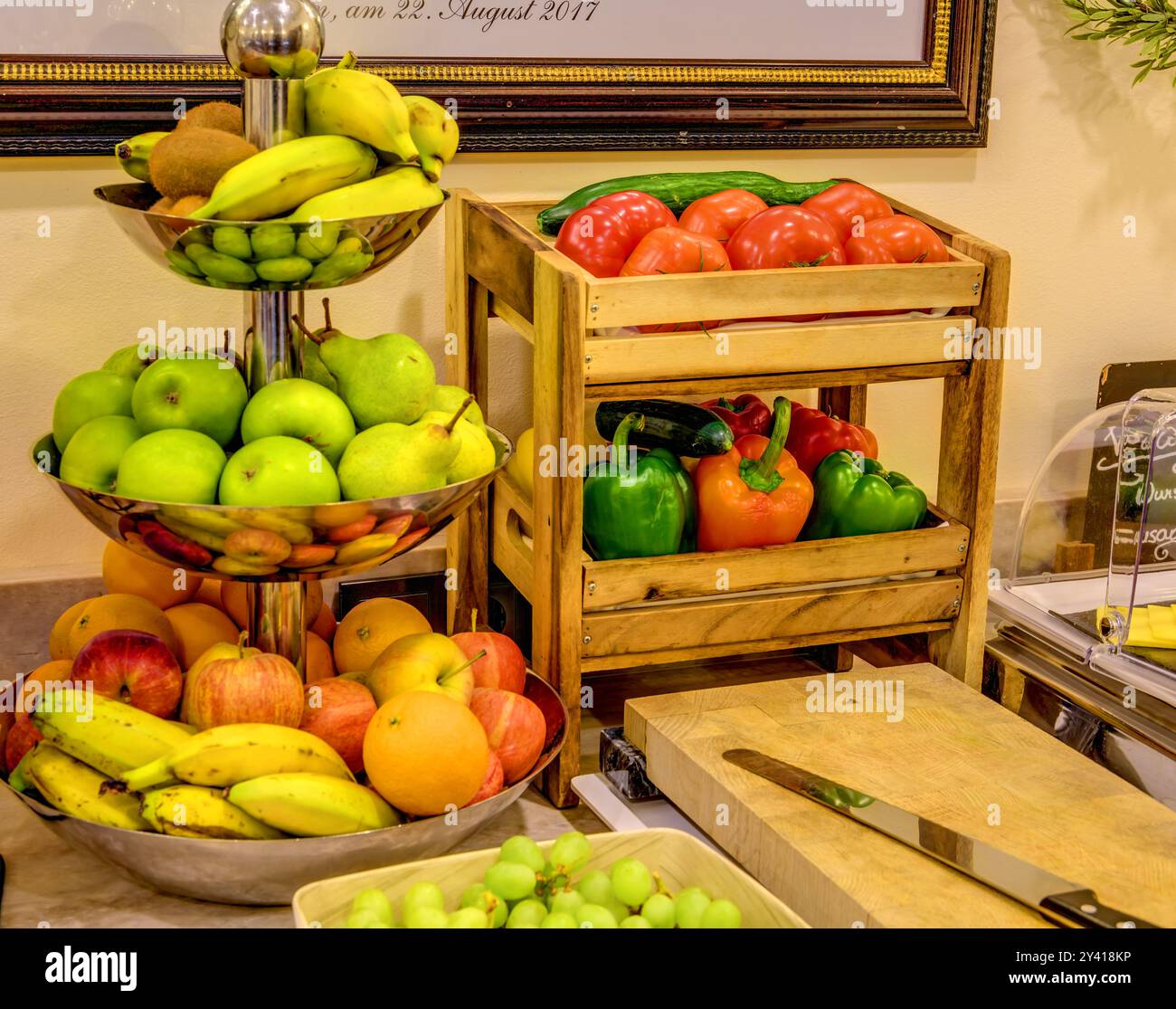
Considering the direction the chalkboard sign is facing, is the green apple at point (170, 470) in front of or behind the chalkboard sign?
in front

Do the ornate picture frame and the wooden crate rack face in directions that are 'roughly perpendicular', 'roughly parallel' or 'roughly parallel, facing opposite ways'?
roughly parallel

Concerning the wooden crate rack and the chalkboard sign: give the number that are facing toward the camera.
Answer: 2

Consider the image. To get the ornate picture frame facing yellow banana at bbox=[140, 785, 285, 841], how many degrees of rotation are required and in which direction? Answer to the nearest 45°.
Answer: approximately 45° to its right

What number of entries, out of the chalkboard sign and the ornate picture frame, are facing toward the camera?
2

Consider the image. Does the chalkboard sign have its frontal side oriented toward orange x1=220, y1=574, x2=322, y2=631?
no

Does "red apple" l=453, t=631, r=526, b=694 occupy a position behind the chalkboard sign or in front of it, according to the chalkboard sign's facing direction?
in front

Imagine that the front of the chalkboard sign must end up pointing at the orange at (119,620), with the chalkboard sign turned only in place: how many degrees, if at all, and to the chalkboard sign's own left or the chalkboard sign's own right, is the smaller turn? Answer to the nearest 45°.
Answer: approximately 45° to the chalkboard sign's own right

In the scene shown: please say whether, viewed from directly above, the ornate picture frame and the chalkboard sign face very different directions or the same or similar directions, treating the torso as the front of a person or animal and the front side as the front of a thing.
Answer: same or similar directions

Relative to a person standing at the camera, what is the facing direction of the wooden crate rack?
facing the viewer

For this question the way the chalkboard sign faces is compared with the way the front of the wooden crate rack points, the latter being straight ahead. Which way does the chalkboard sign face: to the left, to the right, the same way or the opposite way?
the same way

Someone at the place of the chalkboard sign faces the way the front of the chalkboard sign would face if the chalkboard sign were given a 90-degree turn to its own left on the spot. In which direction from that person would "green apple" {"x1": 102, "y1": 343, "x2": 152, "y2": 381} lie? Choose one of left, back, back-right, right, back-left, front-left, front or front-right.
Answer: back-right

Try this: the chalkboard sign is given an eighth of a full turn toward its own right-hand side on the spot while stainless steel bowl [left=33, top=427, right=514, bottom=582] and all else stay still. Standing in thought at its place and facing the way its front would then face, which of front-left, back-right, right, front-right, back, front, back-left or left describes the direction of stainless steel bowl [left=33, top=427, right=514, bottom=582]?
front

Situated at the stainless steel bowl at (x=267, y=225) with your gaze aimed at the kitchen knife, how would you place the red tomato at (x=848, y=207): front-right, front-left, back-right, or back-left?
front-left
